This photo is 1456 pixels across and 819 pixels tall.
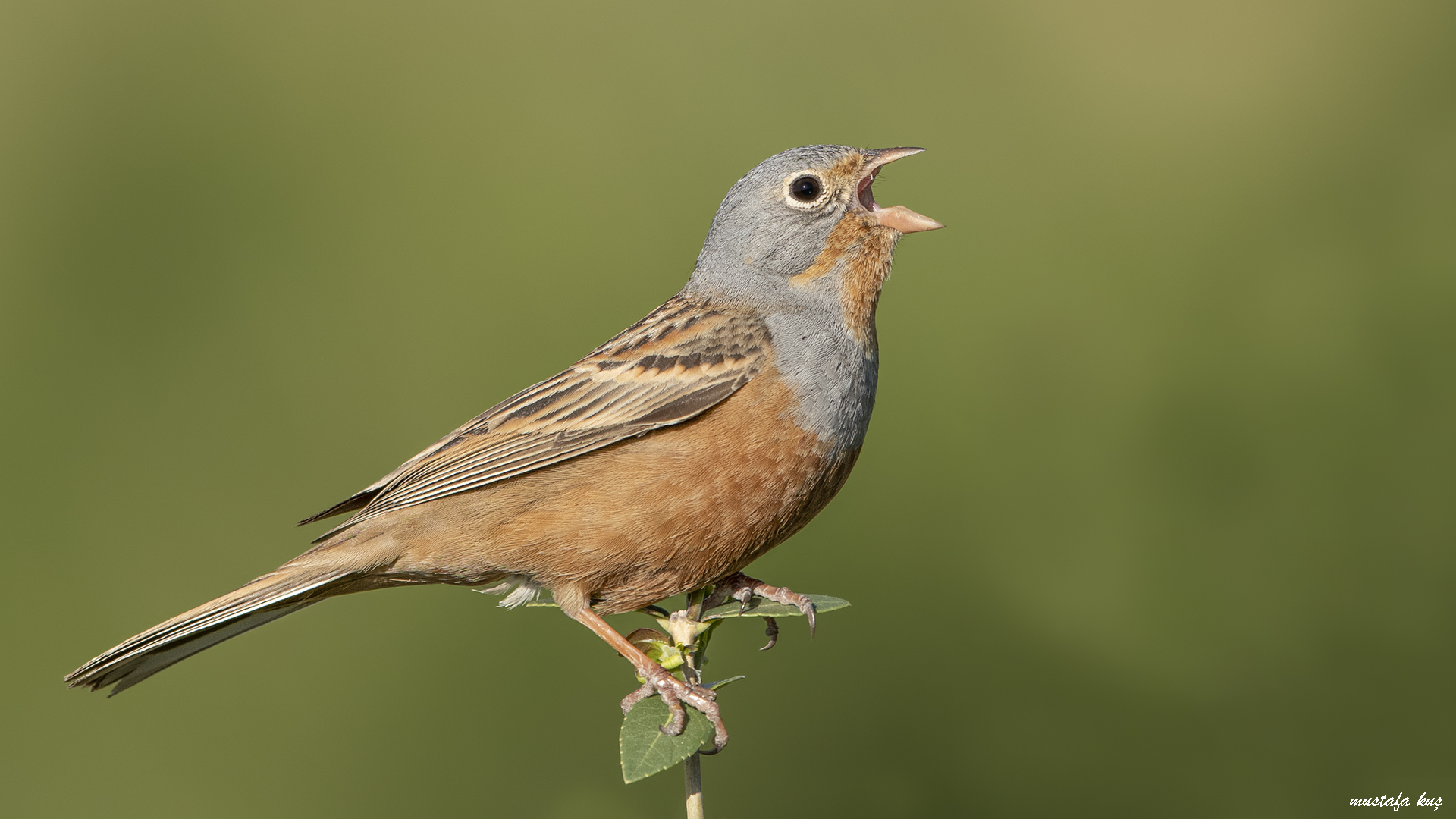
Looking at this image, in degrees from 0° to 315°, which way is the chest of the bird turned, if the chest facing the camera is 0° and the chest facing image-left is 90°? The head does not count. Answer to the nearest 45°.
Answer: approximately 270°
